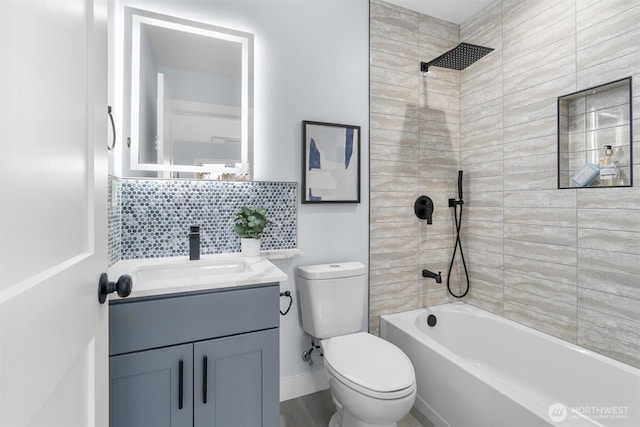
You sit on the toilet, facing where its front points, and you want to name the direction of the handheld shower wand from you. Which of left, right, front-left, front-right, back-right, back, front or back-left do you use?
left

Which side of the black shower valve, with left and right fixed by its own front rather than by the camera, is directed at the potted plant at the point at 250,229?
right

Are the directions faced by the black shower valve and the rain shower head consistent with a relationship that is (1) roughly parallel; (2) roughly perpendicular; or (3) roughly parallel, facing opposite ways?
roughly parallel

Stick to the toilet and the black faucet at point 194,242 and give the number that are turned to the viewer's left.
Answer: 0

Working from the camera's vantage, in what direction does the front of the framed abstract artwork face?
facing the viewer and to the right of the viewer

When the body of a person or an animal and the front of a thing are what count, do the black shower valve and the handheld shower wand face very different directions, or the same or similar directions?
same or similar directions

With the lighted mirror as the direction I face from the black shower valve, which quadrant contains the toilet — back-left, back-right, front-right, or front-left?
front-left

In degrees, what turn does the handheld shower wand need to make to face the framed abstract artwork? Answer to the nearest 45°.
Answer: approximately 90° to its right

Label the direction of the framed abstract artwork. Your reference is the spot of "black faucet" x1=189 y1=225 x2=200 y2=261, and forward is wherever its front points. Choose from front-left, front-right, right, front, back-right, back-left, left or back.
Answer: left

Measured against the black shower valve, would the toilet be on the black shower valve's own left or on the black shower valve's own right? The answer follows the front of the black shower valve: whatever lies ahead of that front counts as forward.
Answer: on the black shower valve's own right

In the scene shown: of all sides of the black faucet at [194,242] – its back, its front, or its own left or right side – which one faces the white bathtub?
left

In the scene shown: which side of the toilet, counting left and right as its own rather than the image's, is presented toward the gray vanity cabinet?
right

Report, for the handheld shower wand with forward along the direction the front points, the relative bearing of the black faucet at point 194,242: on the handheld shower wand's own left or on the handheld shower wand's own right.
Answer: on the handheld shower wand's own right

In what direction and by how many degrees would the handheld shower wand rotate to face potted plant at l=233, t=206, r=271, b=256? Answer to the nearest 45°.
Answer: approximately 90° to its right

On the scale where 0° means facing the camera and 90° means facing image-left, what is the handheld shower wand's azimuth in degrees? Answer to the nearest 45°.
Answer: approximately 315°

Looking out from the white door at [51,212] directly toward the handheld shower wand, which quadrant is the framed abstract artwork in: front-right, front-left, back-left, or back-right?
front-left
